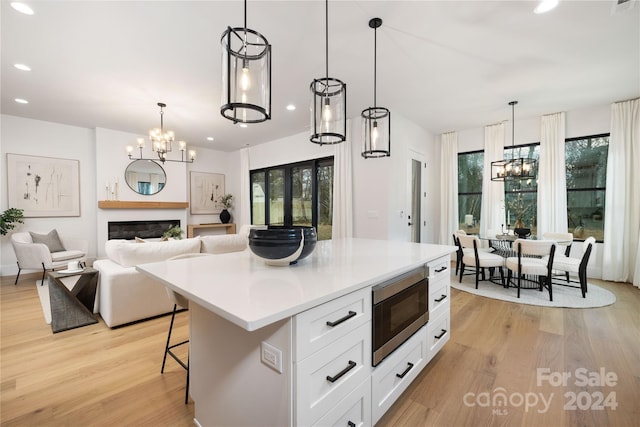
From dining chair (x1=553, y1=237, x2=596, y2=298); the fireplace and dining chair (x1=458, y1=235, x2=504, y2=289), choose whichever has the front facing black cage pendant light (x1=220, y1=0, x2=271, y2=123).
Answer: the fireplace

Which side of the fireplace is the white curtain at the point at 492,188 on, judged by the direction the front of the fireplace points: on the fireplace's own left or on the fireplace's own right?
on the fireplace's own left

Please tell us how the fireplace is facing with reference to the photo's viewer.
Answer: facing the viewer

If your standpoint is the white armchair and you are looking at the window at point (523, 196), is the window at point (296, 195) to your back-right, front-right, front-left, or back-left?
front-left

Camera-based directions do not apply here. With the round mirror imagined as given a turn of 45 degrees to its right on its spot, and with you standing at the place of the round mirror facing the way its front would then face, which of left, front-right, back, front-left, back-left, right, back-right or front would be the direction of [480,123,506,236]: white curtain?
left

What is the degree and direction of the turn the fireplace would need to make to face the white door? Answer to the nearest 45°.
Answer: approximately 45° to its left

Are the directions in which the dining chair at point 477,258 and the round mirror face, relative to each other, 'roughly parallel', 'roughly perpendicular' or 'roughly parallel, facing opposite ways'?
roughly perpendicular

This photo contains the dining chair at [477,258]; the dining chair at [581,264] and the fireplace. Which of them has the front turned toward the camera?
the fireplace

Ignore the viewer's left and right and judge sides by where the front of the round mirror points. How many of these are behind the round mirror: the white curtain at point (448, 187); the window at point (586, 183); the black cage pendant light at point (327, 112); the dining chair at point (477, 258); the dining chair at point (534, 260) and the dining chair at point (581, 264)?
0

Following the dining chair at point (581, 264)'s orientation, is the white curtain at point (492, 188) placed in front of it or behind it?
in front

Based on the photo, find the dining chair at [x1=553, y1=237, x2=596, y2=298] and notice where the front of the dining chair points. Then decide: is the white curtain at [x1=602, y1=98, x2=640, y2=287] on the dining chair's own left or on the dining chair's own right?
on the dining chair's own right

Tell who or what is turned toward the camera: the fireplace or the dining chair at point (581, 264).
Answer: the fireplace

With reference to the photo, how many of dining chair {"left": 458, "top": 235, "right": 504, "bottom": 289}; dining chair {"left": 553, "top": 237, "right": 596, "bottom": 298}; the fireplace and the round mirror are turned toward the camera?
2

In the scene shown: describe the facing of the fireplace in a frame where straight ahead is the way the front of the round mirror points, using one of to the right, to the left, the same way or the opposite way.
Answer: the same way

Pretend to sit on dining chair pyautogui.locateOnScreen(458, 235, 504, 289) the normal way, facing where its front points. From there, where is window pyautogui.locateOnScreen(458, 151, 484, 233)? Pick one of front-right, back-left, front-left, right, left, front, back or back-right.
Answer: front-left

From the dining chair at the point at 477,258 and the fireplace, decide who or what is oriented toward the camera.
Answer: the fireplace

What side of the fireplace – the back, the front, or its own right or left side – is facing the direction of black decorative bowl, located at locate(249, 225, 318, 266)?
front

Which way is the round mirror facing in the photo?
toward the camera

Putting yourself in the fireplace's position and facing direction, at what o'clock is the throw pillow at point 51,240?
The throw pillow is roughly at 2 o'clock from the fireplace.
